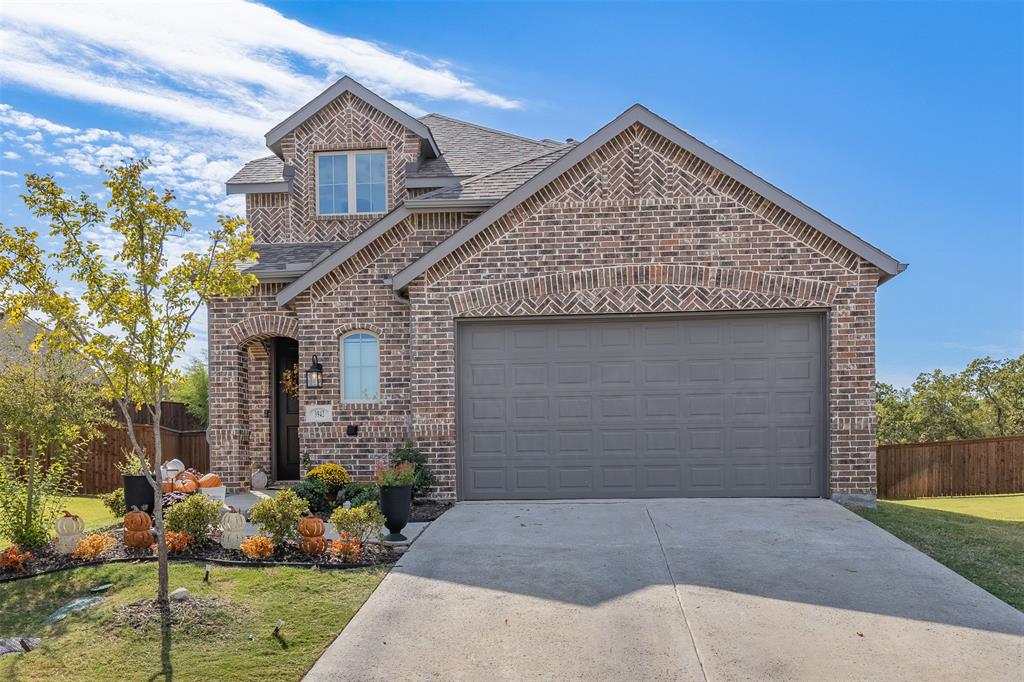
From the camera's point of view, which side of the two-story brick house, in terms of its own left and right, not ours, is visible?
front

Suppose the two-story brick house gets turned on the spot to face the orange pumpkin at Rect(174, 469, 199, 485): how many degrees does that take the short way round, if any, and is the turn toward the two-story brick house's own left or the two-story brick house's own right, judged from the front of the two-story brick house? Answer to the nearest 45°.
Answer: approximately 90° to the two-story brick house's own right

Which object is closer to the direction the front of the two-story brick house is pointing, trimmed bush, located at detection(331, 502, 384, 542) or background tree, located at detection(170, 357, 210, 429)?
the trimmed bush

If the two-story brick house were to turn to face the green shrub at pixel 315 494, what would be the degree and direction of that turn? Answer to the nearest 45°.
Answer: approximately 90° to its right

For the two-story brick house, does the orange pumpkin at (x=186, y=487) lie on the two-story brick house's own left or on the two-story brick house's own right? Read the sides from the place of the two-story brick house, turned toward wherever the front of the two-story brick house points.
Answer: on the two-story brick house's own right

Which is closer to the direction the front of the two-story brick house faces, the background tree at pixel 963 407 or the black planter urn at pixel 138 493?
the black planter urn

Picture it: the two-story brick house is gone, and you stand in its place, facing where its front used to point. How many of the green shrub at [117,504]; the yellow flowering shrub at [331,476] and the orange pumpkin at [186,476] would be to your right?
3

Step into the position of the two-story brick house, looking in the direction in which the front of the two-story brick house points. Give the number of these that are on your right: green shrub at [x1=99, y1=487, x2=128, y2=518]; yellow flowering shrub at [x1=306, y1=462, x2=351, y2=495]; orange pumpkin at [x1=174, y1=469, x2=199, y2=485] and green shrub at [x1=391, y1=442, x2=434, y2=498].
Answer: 4
